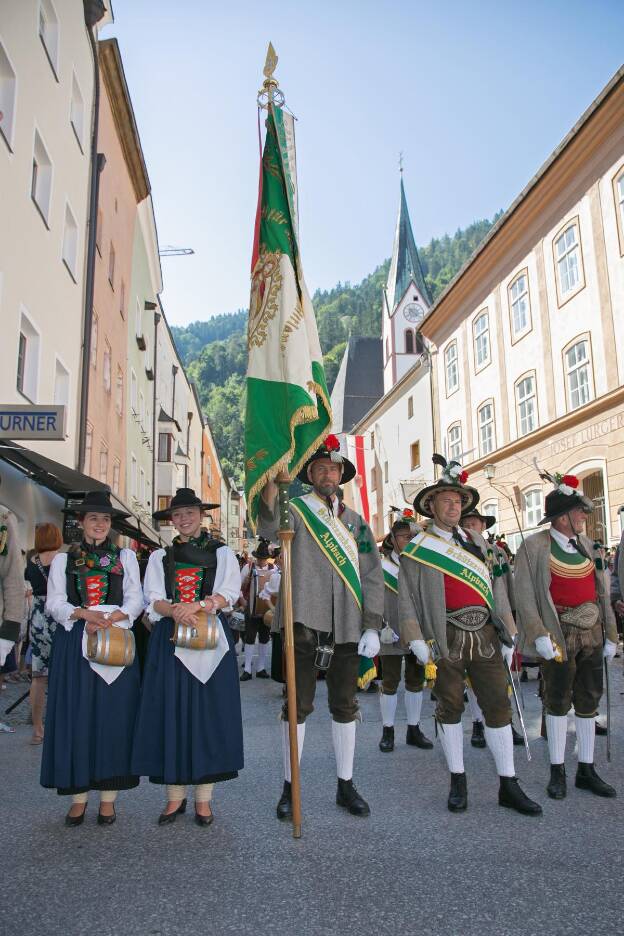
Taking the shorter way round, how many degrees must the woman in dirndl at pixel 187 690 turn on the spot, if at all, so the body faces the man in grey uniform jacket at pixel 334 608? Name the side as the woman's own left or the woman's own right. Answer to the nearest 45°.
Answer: approximately 90° to the woman's own left

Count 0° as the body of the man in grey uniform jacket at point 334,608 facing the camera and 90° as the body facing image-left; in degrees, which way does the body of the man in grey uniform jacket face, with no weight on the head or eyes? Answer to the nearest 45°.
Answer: approximately 0°

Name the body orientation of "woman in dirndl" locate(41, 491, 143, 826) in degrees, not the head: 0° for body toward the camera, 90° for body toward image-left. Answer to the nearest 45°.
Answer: approximately 0°

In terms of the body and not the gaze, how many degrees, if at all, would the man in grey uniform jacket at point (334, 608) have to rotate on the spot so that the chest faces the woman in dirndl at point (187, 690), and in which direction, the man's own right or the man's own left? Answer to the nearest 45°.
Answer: approximately 90° to the man's own right

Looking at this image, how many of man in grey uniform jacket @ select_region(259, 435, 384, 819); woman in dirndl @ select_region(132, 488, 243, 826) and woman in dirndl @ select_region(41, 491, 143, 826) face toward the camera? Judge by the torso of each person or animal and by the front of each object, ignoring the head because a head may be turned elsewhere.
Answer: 3

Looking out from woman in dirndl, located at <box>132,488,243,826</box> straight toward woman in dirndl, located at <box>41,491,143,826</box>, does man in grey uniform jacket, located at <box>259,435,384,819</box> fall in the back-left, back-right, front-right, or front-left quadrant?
back-right

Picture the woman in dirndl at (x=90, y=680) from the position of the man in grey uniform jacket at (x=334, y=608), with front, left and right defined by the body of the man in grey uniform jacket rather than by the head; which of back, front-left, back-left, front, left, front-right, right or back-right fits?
right

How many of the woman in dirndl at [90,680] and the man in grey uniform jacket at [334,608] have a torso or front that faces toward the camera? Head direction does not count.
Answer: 2

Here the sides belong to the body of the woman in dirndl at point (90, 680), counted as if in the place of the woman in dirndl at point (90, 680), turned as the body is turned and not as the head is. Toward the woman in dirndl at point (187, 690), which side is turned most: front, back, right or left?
left
